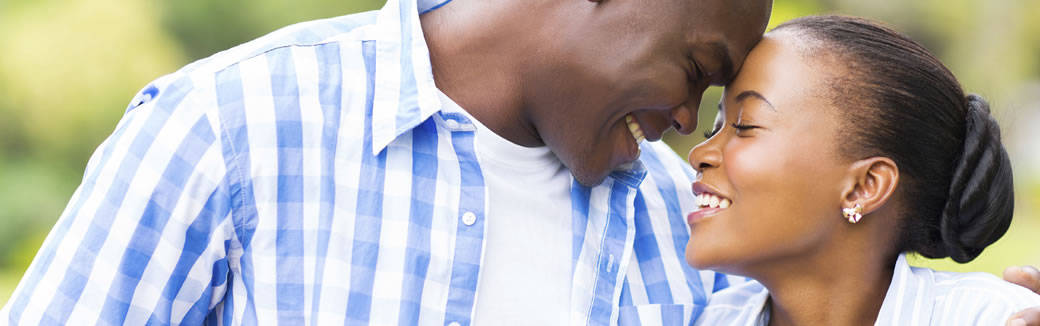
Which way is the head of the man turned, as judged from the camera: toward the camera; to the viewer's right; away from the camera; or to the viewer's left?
to the viewer's right

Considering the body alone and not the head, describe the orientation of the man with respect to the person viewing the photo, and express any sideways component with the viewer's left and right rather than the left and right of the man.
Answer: facing the viewer and to the right of the viewer

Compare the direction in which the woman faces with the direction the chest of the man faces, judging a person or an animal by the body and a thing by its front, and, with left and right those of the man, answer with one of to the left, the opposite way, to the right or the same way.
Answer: to the right

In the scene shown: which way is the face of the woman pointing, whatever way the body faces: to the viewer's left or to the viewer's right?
to the viewer's left

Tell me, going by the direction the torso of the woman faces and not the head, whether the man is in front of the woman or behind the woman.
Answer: in front

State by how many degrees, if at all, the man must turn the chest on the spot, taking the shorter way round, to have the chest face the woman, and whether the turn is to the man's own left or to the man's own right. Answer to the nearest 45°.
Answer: approximately 45° to the man's own left

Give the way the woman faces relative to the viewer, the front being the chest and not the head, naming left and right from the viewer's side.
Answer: facing the viewer and to the left of the viewer

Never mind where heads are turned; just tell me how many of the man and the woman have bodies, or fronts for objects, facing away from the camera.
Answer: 0
